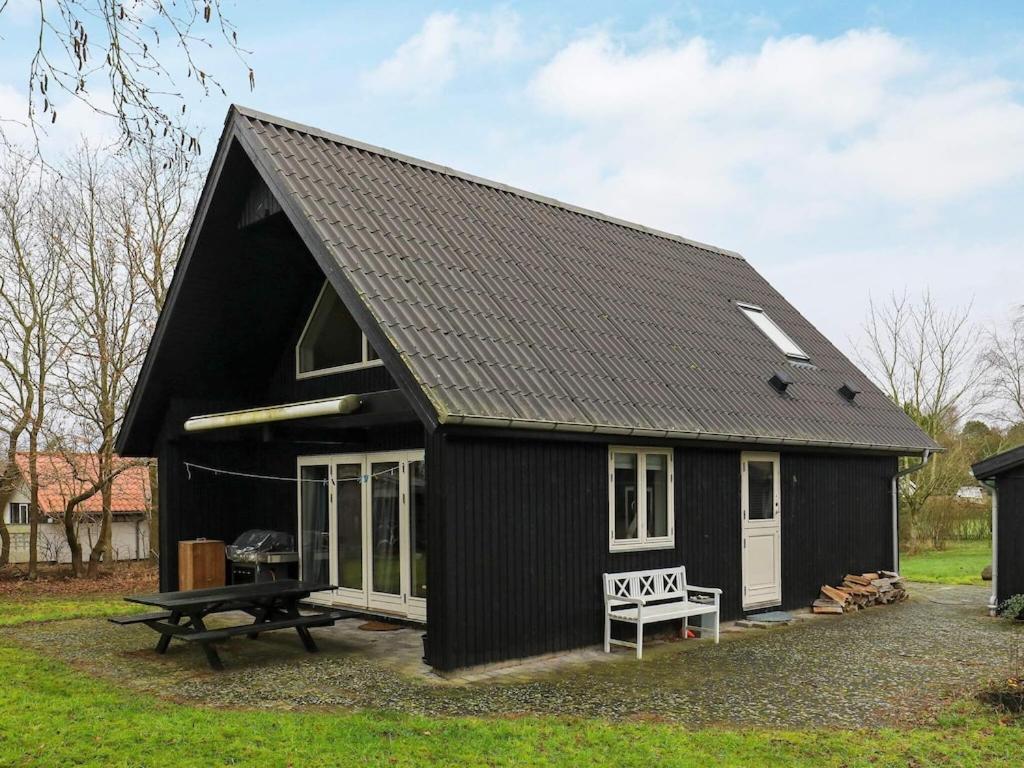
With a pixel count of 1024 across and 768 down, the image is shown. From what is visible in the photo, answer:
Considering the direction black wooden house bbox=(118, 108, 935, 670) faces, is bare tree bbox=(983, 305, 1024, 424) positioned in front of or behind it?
behind

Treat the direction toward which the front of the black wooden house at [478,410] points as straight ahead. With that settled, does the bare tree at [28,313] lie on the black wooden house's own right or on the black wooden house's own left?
on the black wooden house's own right

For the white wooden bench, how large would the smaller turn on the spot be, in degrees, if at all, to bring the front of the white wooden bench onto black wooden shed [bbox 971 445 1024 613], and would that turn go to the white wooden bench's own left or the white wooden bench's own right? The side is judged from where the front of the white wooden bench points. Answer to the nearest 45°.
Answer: approximately 90° to the white wooden bench's own left

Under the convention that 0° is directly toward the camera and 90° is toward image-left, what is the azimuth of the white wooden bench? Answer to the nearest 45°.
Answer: approximately 315°
